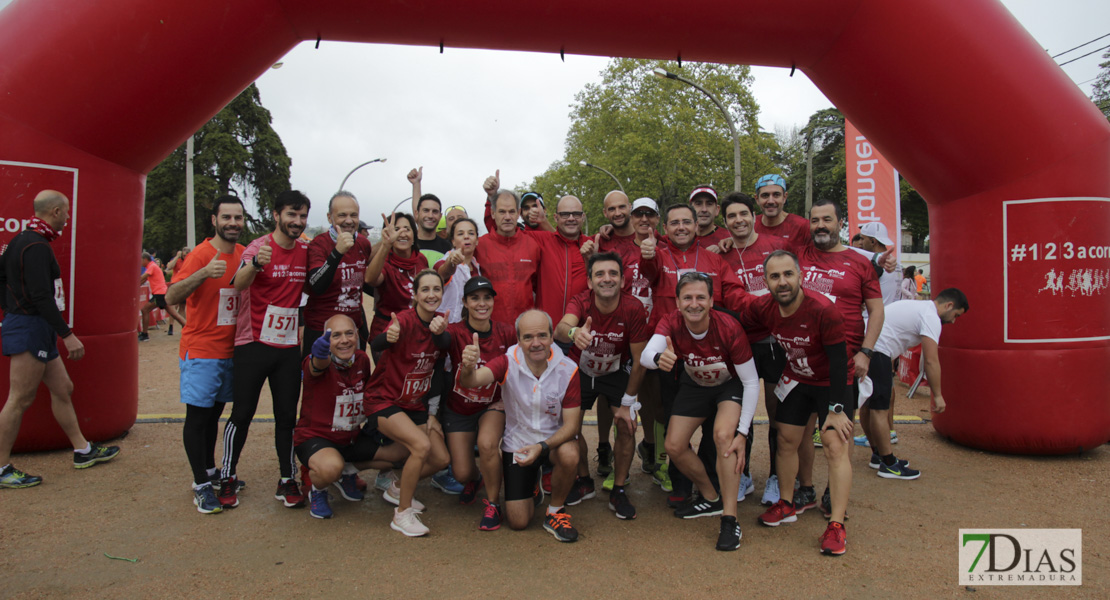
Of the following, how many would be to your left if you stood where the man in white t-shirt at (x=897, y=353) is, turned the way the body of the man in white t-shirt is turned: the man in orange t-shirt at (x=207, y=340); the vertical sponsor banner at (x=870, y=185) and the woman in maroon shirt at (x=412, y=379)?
1

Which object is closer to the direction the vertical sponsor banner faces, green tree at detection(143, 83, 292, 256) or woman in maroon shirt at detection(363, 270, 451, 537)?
the woman in maroon shirt

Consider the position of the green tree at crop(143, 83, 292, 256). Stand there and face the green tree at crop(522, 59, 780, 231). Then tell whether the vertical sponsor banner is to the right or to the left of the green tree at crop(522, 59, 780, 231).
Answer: right

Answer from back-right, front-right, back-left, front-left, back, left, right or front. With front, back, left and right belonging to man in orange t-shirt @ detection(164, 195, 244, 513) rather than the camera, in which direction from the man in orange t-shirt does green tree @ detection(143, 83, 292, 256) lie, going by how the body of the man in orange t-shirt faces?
back-left
